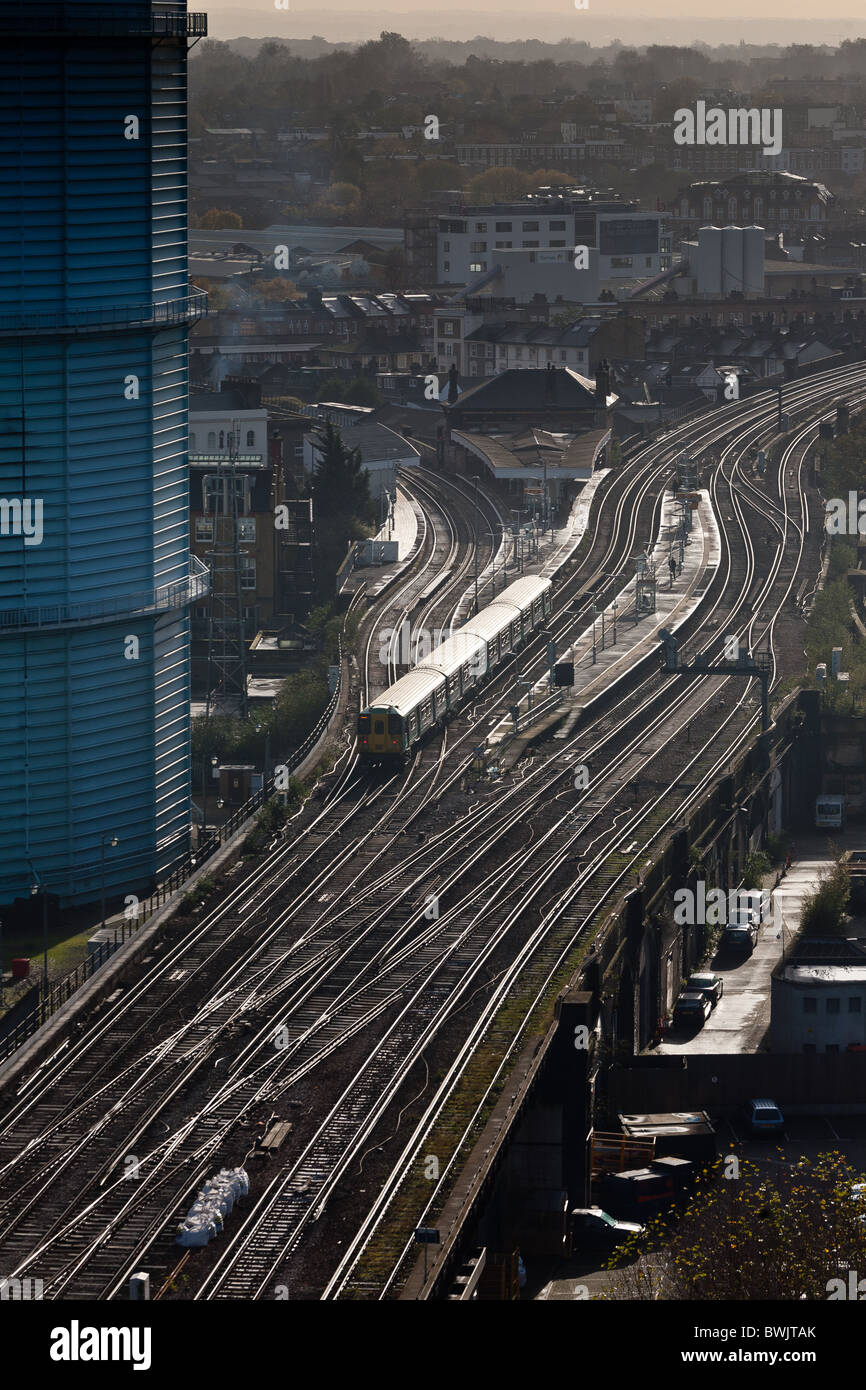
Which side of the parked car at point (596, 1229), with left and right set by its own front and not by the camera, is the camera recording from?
right

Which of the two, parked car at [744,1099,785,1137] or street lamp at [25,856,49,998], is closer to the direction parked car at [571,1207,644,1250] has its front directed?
the parked car

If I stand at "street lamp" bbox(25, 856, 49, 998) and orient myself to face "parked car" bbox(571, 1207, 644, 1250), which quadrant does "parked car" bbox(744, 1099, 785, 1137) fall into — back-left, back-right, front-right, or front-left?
front-left

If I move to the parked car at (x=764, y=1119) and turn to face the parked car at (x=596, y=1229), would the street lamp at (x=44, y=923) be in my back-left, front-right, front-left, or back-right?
front-right

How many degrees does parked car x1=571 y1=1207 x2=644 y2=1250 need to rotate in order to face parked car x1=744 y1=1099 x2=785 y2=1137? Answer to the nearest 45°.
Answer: approximately 45° to its left

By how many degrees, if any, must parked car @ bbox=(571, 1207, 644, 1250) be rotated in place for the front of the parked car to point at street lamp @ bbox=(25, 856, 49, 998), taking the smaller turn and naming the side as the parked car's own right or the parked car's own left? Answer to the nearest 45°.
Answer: approximately 135° to the parked car's own left
